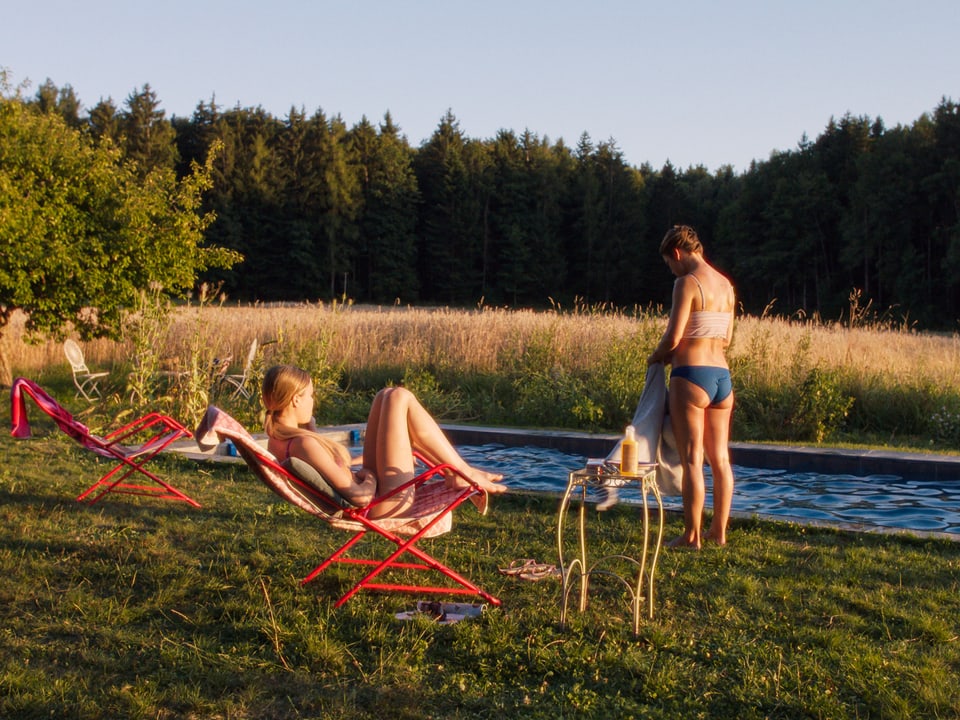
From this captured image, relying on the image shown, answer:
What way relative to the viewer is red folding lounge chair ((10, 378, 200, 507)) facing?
to the viewer's right

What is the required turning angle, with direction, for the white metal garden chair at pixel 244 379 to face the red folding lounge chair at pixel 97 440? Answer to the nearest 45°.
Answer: approximately 90° to its left

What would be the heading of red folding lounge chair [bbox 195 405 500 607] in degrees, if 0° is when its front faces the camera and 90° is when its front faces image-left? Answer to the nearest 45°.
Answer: approximately 270°

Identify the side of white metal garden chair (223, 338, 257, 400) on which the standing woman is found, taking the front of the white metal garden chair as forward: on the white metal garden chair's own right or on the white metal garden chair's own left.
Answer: on the white metal garden chair's own left

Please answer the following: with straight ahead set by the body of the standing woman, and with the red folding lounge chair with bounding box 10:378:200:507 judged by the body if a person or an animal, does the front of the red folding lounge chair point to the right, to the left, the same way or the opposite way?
to the right

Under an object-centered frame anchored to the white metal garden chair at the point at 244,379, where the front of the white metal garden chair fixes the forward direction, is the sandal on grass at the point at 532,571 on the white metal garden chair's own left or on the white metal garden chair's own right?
on the white metal garden chair's own left

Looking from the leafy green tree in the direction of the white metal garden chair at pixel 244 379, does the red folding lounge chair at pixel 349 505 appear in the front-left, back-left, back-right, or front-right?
front-right

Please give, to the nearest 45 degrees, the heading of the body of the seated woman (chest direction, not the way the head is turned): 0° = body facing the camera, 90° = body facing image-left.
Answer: approximately 270°

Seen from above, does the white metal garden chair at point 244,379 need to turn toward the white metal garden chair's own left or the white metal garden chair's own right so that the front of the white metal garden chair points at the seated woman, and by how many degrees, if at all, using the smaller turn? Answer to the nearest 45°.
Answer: approximately 90° to the white metal garden chair's own left

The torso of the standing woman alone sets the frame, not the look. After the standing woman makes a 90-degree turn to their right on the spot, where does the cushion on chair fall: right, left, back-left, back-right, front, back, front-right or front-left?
back

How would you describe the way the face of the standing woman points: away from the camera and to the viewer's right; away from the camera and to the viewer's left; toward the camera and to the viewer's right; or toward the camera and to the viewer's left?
away from the camera and to the viewer's left

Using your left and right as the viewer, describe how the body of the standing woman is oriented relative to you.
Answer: facing away from the viewer and to the left of the viewer

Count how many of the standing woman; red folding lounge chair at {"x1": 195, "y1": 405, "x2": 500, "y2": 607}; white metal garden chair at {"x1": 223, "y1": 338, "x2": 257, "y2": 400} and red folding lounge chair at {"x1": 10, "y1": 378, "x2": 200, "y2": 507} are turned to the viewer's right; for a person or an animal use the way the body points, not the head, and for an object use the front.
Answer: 2

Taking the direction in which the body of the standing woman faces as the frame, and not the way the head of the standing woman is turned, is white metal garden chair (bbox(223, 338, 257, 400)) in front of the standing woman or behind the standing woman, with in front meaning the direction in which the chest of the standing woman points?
in front

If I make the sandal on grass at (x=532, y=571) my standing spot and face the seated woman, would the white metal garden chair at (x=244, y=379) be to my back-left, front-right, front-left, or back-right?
front-right

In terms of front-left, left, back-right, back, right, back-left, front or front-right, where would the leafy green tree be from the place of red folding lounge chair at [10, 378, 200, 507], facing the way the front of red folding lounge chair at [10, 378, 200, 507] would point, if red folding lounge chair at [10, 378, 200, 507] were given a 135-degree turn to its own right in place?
back-right

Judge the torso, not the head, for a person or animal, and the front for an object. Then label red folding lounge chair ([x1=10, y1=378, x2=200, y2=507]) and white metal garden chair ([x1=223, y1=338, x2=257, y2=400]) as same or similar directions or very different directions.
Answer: very different directions

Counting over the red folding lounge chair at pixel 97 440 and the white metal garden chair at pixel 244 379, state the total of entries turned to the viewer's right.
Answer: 1

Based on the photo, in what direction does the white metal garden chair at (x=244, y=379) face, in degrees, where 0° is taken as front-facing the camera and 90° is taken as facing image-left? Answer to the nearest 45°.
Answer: approximately 90°
